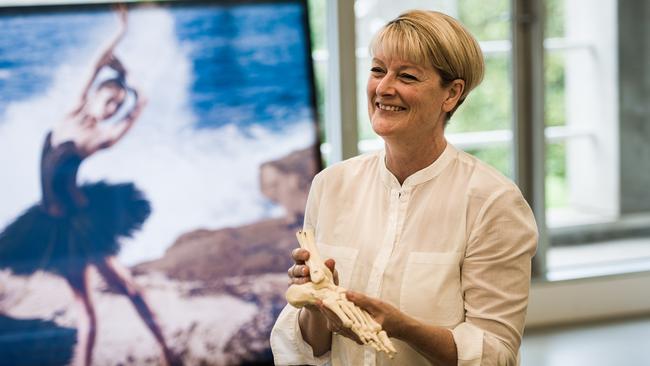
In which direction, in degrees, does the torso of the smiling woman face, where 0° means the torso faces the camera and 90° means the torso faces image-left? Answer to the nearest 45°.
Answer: approximately 45°
